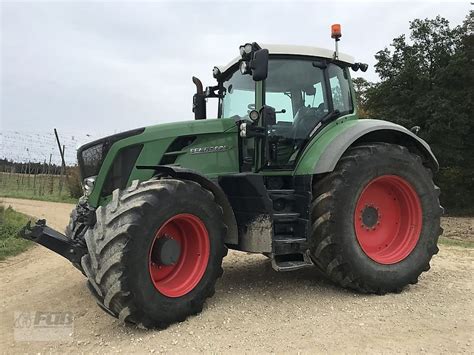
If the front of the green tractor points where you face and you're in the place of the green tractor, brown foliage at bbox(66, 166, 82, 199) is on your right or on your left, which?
on your right

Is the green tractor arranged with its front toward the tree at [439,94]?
no

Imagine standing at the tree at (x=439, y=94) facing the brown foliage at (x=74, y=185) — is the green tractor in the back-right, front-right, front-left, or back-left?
front-left

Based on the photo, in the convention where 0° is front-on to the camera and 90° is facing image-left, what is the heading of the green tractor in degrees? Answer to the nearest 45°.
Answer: approximately 45°
